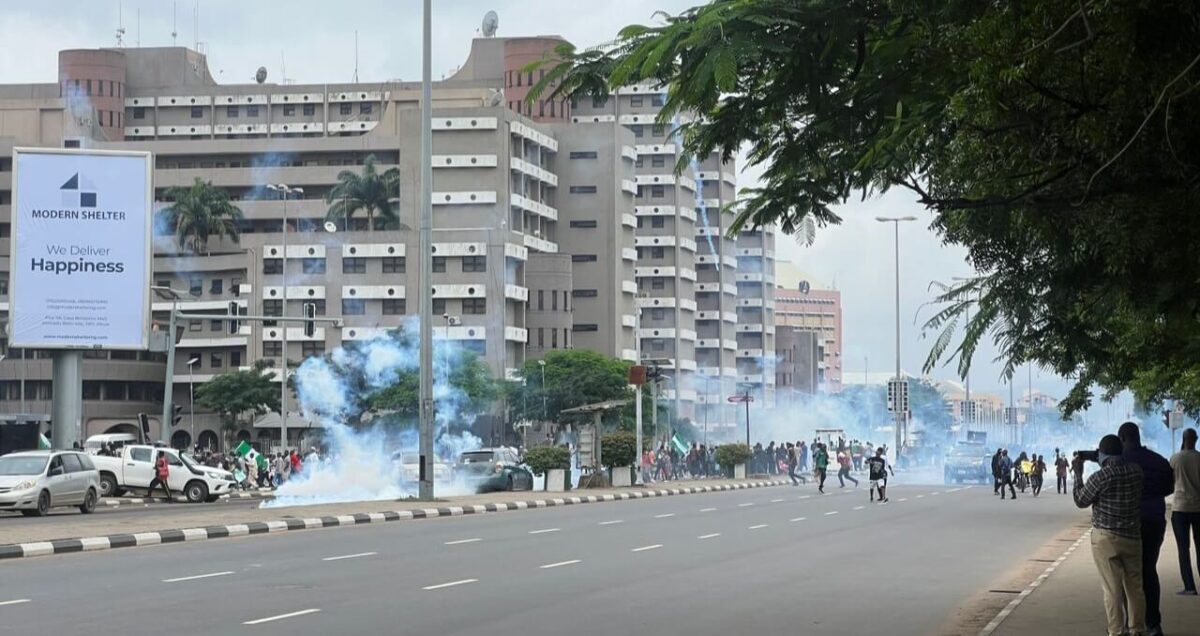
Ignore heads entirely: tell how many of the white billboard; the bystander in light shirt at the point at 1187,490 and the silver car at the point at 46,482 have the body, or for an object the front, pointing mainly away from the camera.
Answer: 1

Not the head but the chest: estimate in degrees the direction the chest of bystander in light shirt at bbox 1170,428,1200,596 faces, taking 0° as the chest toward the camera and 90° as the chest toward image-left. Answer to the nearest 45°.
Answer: approximately 180°

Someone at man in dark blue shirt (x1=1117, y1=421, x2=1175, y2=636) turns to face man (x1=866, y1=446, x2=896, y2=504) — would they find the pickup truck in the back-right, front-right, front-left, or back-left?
front-left

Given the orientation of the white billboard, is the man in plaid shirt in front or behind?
in front

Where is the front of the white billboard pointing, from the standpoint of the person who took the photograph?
facing the viewer

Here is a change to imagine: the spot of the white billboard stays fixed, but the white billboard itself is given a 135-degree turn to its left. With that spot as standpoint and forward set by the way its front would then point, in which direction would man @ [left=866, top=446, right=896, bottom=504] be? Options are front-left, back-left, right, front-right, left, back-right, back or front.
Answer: front-right

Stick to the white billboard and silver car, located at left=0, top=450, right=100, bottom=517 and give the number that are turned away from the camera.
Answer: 0

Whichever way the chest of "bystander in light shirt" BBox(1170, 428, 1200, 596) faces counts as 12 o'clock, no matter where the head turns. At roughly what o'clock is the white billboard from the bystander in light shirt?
The white billboard is roughly at 10 o'clock from the bystander in light shirt.

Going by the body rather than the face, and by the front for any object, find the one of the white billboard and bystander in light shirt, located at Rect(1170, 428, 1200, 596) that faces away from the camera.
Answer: the bystander in light shirt

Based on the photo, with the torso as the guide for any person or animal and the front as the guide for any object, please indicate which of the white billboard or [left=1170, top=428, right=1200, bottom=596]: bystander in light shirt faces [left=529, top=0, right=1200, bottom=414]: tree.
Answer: the white billboard

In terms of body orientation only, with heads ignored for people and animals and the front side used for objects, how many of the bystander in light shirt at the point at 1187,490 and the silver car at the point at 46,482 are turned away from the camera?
1

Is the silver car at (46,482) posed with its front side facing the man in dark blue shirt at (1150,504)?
no

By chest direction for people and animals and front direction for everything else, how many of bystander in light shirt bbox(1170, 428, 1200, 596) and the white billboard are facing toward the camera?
1

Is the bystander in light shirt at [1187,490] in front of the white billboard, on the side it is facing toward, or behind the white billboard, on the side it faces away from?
in front
